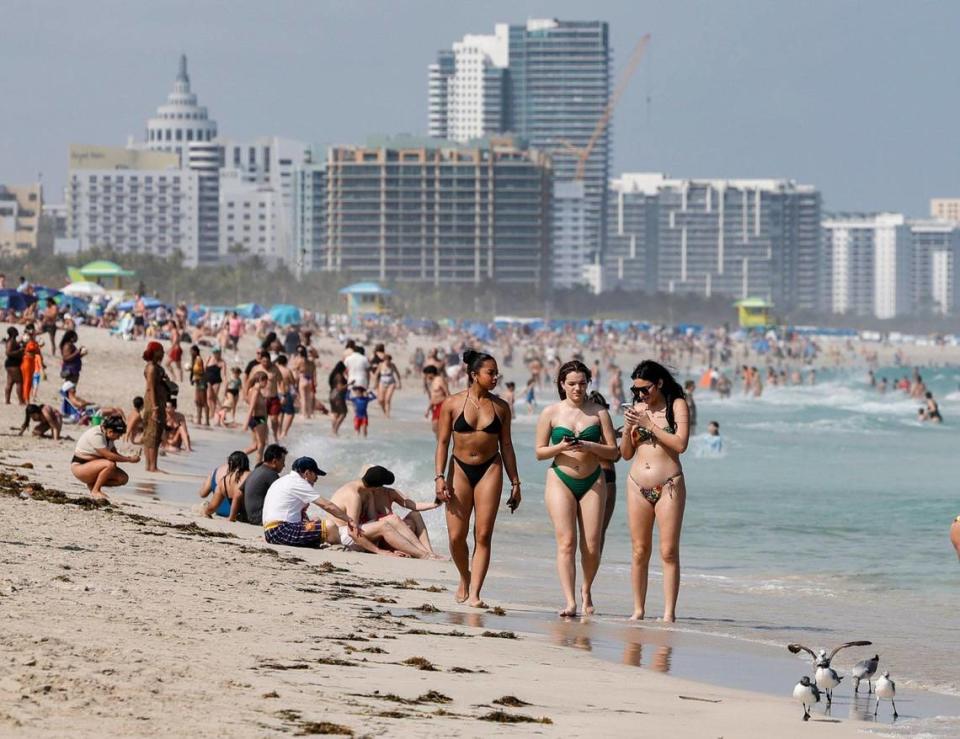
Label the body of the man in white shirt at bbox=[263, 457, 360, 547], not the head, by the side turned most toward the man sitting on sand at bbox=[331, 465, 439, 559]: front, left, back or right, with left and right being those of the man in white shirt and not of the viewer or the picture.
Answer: front

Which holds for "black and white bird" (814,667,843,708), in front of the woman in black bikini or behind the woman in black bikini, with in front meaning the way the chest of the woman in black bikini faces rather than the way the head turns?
in front

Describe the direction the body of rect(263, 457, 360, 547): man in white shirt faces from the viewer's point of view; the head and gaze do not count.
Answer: to the viewer's right

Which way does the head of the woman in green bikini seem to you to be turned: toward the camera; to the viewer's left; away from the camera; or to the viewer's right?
toward the camera

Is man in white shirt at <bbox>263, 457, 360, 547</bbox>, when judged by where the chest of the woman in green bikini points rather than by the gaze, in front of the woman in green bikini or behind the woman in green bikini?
behind

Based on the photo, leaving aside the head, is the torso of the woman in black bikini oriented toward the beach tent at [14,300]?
no

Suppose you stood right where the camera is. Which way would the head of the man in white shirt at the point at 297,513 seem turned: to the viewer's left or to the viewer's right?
to the viewer's right

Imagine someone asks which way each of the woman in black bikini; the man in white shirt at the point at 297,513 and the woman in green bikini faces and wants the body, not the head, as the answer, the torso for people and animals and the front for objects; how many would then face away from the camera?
0

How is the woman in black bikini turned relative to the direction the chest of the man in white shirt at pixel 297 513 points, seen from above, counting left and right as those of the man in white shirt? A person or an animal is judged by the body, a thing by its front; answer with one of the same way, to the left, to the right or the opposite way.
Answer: to the right

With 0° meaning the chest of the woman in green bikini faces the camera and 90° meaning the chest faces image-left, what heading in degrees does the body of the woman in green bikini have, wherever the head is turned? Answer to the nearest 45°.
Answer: approximately 0°

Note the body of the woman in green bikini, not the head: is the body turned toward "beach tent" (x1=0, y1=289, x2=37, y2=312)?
no

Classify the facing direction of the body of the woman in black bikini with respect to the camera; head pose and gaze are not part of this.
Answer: toward the camera
